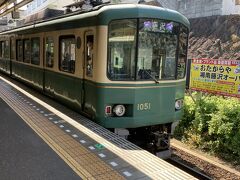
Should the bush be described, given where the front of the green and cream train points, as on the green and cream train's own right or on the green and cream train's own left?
on the green and cream train's own left

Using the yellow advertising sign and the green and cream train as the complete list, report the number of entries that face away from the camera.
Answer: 0

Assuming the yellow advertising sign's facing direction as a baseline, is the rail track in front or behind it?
in front

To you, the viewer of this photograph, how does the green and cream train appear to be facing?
facing the viewer and to the right of the viewer
